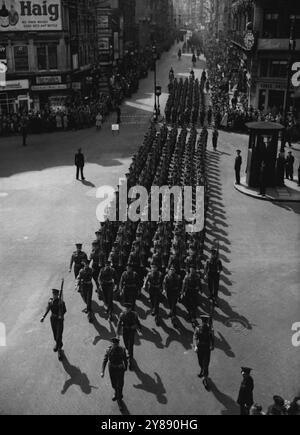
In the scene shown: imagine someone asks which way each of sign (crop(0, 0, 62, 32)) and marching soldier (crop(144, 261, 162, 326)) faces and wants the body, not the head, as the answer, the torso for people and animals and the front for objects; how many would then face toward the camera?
2

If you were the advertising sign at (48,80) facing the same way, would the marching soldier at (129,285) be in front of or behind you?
in front

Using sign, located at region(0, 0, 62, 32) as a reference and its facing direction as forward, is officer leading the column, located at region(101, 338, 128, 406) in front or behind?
in front

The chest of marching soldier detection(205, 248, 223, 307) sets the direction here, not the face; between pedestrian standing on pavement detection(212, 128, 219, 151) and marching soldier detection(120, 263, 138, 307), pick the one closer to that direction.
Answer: the marching soldier

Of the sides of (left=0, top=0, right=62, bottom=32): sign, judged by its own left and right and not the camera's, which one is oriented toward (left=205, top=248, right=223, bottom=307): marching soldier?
front

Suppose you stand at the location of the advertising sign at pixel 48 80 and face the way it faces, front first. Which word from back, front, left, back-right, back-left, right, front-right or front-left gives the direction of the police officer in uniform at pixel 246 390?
front-right

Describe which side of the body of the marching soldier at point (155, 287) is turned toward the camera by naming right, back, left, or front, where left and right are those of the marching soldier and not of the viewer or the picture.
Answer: front

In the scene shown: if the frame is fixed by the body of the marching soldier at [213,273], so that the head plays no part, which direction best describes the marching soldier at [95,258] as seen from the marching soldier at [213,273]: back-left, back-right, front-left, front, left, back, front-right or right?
right

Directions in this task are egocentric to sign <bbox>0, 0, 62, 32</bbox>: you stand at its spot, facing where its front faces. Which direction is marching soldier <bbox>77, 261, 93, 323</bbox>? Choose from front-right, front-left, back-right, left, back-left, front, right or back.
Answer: front

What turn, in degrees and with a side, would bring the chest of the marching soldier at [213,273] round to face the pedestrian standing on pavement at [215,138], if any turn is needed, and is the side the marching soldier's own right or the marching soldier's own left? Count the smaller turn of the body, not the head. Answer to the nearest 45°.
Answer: approximately 180°

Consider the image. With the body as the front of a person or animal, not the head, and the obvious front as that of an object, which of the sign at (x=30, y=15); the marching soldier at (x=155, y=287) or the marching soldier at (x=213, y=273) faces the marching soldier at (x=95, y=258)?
the sign

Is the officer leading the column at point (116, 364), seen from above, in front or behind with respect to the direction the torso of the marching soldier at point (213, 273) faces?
in front

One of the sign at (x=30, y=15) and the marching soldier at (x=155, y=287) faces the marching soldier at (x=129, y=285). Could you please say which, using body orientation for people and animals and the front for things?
the sign

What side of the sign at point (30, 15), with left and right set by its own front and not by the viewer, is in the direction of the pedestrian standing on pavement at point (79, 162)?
front

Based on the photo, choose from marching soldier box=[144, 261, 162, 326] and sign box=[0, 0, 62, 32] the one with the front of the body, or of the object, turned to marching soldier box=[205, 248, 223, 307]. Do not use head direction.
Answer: the sign
